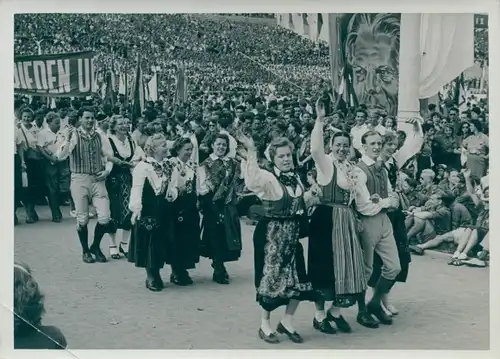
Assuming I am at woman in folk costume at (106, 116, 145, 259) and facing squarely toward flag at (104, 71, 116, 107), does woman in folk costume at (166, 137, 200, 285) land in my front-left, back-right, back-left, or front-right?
back-right

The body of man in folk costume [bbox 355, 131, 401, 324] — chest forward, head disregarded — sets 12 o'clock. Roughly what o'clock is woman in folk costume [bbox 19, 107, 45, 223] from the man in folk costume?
The woman in folk costume is roughly at 4 o'clock from the man in folk costume.

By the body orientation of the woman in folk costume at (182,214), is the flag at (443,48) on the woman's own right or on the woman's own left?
on the woman's own left
